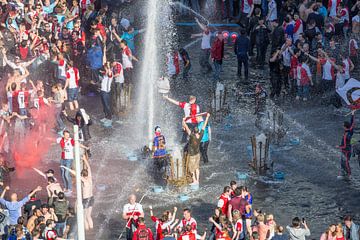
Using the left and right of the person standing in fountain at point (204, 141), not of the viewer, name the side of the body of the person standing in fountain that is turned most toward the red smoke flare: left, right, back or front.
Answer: front

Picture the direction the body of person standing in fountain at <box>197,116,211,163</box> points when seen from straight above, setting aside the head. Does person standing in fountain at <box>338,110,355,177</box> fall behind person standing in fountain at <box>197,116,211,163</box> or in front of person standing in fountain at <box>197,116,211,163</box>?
behind

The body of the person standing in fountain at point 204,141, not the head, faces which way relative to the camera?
to the viewer's left

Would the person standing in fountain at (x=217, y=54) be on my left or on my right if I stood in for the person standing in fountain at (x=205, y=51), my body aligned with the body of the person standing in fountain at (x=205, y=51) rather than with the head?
on my left

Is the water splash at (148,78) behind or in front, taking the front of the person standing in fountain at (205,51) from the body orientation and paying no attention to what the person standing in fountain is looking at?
in front
